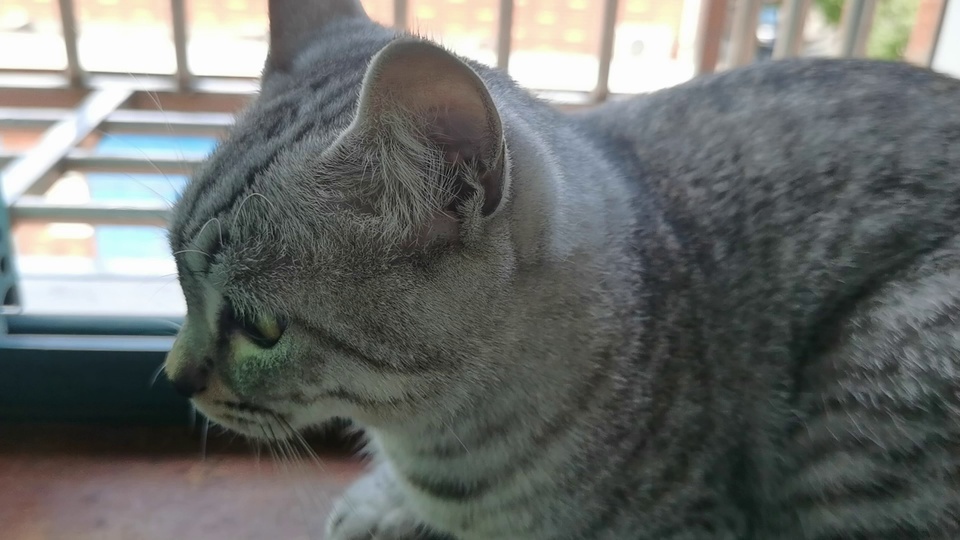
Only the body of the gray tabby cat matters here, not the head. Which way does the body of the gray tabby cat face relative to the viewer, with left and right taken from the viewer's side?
facing to the left of the viewer
